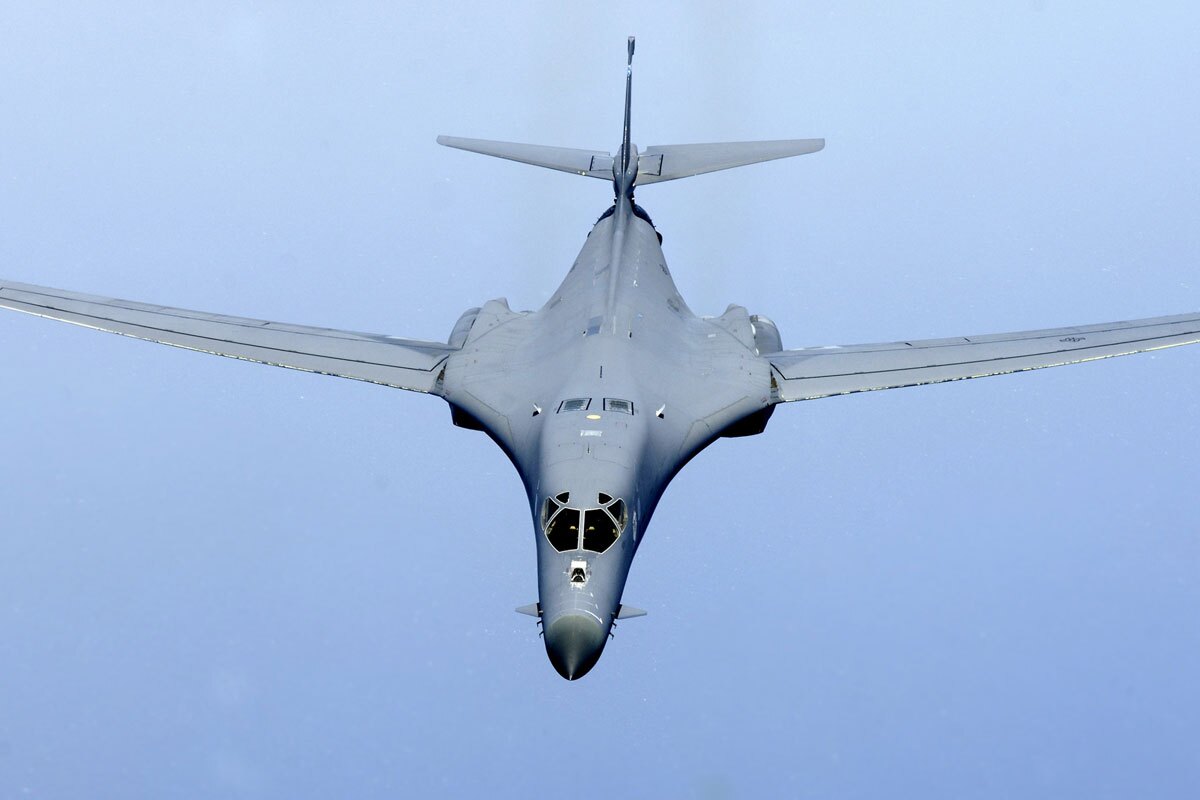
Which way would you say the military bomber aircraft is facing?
toward the camera
